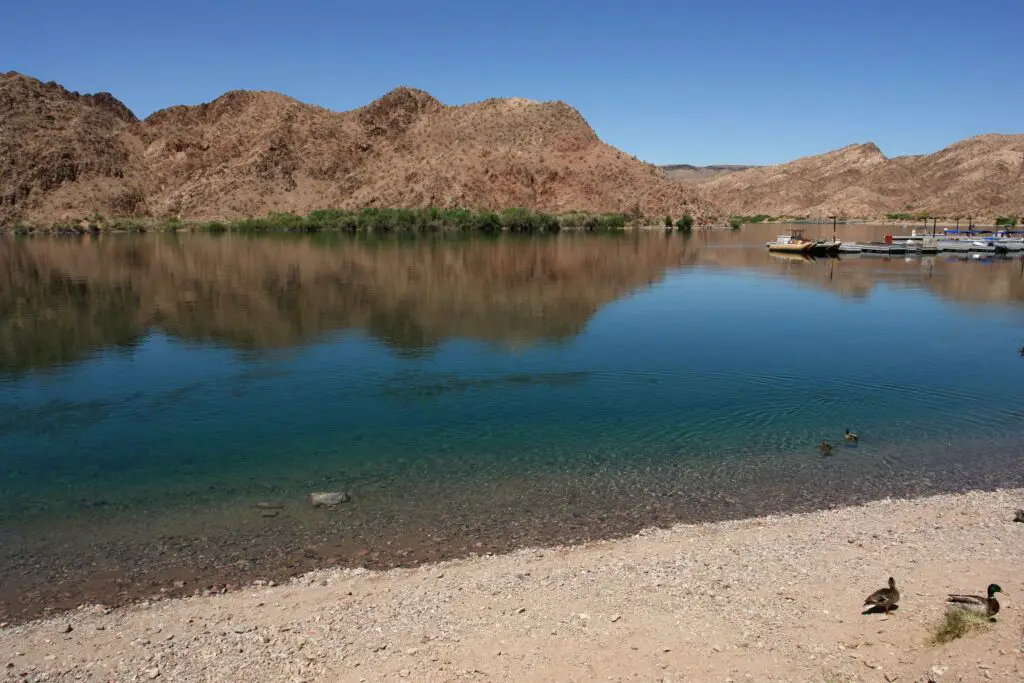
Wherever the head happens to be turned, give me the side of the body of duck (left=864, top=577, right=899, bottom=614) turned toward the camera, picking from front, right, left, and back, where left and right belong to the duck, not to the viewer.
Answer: right

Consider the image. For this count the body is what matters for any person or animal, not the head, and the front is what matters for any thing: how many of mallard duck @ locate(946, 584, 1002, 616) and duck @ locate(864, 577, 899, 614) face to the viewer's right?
2

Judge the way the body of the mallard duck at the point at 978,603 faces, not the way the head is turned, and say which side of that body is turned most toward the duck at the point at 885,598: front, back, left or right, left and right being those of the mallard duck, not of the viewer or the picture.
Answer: back

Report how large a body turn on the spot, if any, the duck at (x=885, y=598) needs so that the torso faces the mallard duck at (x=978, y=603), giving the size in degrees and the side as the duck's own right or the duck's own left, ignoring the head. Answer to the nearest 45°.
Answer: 0° — it already faces it

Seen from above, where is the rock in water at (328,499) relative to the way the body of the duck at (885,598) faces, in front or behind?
behind

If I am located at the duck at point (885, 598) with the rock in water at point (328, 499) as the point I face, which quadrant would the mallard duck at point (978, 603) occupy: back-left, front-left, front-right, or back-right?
back-right

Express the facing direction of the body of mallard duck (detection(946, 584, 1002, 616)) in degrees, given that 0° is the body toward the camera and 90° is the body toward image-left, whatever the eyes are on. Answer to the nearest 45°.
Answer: approximately 270°

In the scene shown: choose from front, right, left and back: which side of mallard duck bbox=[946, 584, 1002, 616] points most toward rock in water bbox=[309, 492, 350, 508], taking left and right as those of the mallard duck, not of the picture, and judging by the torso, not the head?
back

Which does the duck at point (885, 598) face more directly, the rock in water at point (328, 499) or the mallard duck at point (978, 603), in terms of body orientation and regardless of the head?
the mallard duck
